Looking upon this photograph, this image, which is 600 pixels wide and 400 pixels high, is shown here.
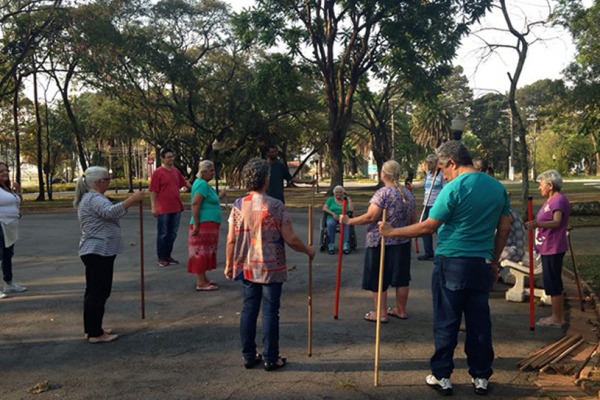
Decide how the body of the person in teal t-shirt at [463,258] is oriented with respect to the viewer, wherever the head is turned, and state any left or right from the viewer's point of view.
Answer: facing away from the viewer and to the left of the viewer

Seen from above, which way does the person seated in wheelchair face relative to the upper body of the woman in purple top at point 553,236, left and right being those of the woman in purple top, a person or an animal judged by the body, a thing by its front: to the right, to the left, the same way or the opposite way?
to the left

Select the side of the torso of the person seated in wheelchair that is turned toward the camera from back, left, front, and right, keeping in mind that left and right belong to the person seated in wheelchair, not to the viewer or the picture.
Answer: front

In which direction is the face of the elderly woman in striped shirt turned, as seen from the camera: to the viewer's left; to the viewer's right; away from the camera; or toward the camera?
to the viewer's right

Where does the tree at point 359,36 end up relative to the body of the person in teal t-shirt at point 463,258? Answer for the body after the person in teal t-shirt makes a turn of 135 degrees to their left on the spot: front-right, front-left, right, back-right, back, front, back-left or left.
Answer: back

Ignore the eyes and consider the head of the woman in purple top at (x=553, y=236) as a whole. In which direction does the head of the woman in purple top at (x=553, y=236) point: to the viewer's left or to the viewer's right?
to the viewer's left

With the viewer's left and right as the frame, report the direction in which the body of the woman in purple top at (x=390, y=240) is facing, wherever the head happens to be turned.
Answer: facing away from the viewer and to the left of the viewer

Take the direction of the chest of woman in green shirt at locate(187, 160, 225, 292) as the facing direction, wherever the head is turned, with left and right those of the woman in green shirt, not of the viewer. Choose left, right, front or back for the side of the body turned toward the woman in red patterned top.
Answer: right

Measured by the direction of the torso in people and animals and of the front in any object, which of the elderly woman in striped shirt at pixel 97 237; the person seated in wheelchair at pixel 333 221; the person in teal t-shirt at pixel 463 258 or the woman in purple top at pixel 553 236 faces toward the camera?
the person seated in wheelchair

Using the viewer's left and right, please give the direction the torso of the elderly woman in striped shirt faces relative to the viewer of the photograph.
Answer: facing to the right of the viewer

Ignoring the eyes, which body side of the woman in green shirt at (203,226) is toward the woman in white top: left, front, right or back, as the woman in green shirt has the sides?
back

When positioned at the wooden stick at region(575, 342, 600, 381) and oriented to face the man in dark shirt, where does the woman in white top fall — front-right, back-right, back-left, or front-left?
front-left

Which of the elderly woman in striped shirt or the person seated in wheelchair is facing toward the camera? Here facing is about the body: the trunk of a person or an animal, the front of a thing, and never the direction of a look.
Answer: the person seated in wheelchair

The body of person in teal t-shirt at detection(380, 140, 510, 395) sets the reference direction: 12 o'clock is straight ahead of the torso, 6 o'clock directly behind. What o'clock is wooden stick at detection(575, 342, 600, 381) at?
The wooden stick is roughly at 3 o'clock from the person in teal t-shirt.

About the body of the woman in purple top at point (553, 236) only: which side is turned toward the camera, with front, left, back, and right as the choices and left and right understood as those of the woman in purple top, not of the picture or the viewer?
left

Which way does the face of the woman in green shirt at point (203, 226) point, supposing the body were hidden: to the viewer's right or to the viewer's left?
to the viewer's right

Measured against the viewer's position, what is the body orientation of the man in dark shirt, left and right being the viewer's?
facing the viewer and to the right of the viewer

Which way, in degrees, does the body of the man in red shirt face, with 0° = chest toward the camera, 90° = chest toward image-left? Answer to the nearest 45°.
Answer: approximately 315°
